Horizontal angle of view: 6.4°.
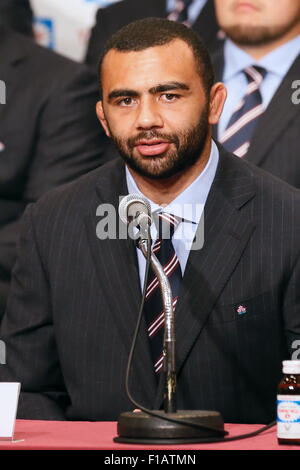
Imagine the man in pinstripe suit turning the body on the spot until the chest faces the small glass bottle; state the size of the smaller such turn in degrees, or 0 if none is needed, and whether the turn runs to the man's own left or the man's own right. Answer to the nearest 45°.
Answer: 0° — they already face it
